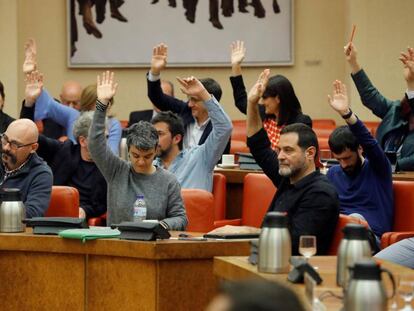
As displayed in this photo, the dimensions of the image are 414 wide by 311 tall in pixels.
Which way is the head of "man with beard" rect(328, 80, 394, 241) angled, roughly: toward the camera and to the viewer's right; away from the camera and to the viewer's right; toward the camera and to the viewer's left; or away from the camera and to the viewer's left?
toward the camera and to the viewer's left

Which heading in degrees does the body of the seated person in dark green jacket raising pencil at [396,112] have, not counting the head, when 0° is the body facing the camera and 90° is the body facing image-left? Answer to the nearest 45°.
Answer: approximately 45°

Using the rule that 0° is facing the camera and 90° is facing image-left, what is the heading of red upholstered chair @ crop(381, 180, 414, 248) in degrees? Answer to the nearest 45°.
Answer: approximately 45°

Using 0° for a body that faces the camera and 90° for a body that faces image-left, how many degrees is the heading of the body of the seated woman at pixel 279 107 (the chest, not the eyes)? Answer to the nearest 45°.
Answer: approximately 45°

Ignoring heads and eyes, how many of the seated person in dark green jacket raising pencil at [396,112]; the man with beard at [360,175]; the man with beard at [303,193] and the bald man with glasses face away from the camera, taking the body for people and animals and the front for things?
0

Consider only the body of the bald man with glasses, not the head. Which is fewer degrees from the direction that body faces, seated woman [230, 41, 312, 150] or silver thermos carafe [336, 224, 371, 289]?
the silver thermos carafe

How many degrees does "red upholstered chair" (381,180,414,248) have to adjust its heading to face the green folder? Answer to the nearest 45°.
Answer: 0° — it already faces it

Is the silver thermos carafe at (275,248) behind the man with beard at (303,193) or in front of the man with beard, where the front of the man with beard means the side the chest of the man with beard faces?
in front

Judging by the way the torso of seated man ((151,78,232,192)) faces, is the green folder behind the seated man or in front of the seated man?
in front

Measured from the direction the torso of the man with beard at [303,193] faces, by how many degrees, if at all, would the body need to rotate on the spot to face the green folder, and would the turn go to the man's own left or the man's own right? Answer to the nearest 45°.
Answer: approximately 45° to the man's own right

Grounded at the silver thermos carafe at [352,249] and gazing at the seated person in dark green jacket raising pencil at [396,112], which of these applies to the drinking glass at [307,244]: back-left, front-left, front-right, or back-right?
front-left

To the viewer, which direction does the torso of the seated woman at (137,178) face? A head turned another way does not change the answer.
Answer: toward the camera

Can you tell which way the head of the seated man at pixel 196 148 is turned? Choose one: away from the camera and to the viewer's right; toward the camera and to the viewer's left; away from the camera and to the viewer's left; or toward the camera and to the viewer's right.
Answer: toward the camera and to the viewer's left

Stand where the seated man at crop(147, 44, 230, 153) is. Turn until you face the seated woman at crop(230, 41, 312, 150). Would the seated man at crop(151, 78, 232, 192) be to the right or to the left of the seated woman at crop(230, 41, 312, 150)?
right

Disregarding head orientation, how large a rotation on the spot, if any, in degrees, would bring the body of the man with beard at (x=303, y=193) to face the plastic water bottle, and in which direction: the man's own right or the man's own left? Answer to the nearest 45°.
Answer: approximately 45° to the man's own right
